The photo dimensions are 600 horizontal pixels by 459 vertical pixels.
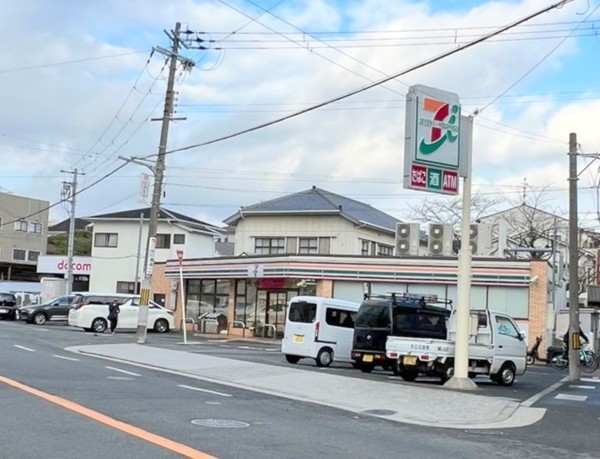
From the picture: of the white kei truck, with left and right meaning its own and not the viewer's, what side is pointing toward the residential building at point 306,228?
left

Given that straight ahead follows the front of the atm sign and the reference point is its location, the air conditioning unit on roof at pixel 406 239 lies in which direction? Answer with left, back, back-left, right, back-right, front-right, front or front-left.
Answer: back-left

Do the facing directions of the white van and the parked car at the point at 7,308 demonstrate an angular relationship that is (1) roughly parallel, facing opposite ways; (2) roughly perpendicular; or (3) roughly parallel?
roughly perpendicular

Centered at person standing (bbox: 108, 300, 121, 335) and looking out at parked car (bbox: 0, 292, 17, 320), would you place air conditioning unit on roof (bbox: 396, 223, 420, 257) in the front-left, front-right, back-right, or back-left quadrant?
back-right

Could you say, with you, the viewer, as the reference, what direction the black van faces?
facing away from the viewer and to the right of the viewer

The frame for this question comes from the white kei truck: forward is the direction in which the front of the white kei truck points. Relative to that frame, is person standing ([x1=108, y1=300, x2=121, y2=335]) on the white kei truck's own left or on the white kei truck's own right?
on the white kei truck's own left

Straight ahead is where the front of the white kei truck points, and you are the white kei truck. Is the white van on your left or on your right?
on your left

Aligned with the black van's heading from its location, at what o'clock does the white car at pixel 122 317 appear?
The white car is roughly at 9 o'clock from the black van.

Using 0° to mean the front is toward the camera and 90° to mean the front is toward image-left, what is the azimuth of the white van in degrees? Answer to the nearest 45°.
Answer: approximately 225°

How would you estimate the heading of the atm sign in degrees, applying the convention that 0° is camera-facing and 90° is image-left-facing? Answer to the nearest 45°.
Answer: approximately 315°
